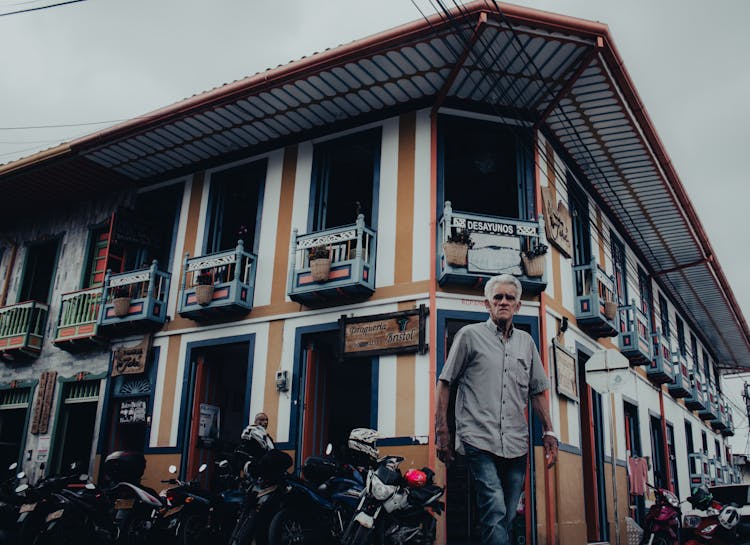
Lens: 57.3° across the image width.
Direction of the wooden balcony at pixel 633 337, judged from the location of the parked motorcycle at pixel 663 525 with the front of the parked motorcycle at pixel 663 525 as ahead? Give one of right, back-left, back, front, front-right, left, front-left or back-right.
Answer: back-right

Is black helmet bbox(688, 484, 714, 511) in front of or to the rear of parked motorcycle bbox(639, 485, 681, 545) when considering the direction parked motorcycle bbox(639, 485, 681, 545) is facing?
to the rear

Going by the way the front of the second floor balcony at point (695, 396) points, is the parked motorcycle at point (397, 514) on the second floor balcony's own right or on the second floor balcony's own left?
on the second floor balcony's own right

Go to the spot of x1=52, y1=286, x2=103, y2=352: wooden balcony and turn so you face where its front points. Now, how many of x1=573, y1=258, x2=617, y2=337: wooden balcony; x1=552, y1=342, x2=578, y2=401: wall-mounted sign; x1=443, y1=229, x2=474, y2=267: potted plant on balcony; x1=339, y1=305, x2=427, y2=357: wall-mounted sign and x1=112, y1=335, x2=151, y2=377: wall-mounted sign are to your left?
5

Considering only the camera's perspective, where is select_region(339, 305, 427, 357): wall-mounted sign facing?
facing the viewer and to the left of the viewer

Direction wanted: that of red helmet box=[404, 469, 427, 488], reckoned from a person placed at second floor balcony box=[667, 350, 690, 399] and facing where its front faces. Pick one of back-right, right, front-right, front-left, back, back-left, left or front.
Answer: front-right

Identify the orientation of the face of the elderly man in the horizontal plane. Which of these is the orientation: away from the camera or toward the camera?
toward the camera

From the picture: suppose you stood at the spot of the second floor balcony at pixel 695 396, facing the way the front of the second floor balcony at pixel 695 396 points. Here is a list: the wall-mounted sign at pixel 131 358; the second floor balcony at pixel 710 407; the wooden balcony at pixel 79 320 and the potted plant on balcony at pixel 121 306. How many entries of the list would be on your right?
3

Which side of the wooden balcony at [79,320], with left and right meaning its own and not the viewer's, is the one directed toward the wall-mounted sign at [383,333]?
left

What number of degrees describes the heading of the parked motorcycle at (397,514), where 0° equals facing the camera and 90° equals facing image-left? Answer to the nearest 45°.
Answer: approximately 45°

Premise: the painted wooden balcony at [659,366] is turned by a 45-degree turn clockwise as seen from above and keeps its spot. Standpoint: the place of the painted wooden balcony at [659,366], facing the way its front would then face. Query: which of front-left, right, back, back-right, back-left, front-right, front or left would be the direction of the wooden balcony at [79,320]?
front-right
